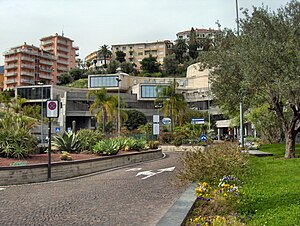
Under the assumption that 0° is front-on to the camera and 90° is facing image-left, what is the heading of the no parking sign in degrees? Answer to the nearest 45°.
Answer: approximately 0°

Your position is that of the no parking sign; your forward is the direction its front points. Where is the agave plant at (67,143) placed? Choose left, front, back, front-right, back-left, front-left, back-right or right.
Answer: back

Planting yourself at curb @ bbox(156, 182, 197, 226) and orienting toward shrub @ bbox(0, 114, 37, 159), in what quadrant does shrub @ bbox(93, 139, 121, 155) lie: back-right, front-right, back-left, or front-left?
front-right

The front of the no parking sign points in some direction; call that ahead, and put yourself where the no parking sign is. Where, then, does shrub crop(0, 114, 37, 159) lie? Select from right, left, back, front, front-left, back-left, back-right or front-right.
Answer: back-right

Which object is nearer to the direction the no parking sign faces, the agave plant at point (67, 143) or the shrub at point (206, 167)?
the shrub

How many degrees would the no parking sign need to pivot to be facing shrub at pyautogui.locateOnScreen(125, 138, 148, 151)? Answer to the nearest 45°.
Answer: approximately 135° to its left

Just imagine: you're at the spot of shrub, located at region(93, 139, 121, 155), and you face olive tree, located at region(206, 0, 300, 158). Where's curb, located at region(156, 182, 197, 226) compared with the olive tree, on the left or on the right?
right

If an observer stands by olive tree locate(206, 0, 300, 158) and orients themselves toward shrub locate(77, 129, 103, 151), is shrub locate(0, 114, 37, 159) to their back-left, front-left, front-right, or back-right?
front-left

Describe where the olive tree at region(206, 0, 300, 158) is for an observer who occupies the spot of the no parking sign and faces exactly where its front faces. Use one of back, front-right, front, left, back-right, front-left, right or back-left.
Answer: left
